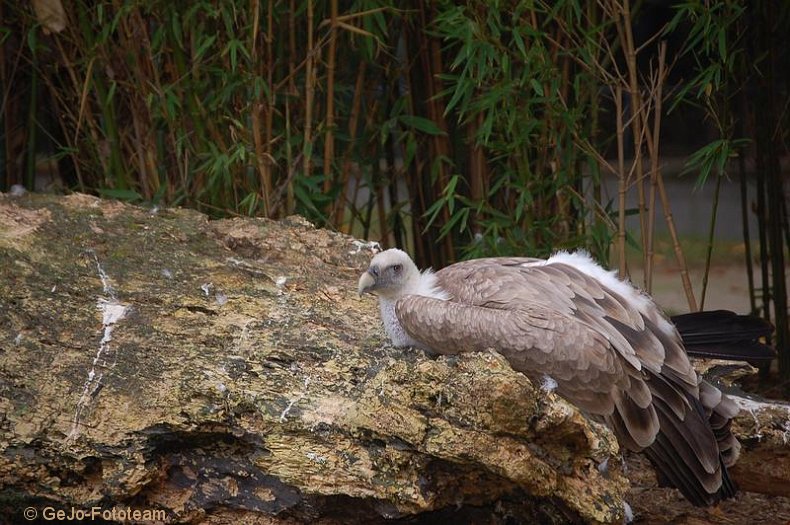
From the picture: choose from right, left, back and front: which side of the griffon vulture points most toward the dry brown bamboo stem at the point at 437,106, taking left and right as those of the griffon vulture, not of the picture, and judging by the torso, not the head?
right

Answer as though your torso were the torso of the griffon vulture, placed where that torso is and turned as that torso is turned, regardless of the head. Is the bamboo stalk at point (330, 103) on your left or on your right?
on your right

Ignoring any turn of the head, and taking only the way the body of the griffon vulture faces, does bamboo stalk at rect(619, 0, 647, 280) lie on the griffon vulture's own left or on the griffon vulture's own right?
on the griffon vulture's own right

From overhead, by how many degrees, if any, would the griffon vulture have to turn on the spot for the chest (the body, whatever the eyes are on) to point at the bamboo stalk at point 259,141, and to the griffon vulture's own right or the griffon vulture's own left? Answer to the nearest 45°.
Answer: approximately 45° to the griffon vulture's own right

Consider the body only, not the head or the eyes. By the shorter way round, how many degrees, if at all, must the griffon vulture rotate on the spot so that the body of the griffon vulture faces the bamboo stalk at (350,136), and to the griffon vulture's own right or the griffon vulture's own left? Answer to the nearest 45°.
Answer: approximately 45° to the griffon vulture's own right

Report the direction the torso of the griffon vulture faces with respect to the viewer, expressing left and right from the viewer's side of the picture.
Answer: facing to the left of the viewer

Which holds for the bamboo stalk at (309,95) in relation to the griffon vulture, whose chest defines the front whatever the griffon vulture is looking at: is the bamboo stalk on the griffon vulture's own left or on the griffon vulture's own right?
on the griffon vulture's own right

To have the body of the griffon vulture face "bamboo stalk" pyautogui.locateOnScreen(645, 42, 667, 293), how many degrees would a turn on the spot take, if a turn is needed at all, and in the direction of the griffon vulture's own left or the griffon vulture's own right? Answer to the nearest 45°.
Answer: approximately 90° to the griffon vulture's own right

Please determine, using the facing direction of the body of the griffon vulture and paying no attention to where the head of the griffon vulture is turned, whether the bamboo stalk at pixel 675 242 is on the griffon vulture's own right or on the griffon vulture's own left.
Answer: on the griffon vulture's own right

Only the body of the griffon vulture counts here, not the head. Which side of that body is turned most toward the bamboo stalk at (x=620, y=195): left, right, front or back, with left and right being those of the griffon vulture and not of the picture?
right
